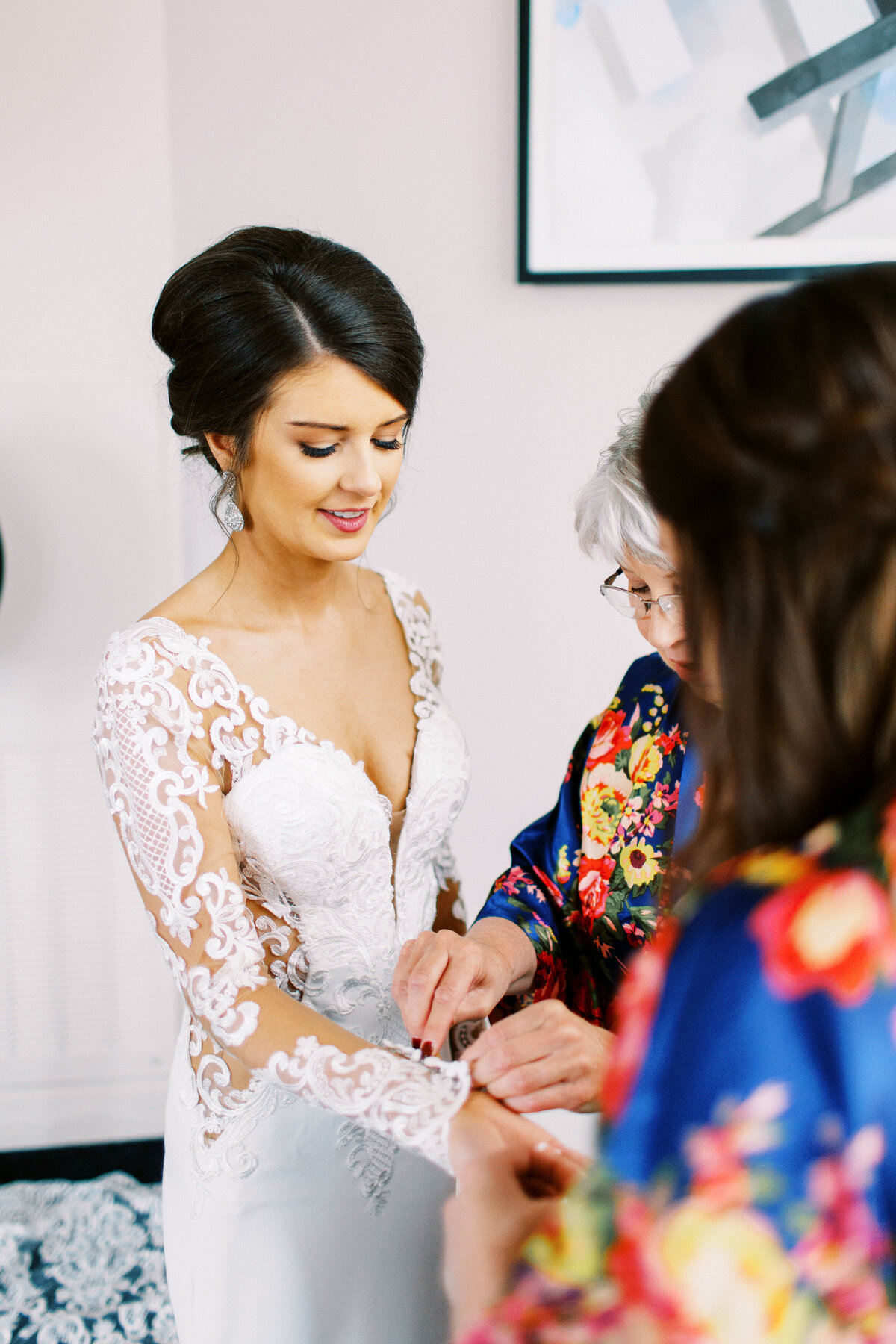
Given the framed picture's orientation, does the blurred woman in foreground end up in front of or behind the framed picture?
in front

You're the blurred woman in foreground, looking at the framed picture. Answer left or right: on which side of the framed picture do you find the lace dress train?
left

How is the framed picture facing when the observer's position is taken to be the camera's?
facing the viewer

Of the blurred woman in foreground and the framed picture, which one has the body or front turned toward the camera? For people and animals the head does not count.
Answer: the framed picture

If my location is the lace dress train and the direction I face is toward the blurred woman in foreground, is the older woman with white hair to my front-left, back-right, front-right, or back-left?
front-left

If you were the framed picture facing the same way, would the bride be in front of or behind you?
in front

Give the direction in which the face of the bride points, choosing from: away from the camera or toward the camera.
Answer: toward the camera

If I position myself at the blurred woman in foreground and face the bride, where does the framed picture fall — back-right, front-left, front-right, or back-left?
front-right

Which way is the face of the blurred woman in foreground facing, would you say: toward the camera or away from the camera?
away from the camera

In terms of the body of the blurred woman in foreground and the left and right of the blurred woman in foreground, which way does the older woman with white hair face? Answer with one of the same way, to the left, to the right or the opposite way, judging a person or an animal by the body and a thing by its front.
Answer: to the left

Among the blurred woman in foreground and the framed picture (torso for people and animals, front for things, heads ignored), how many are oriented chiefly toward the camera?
1

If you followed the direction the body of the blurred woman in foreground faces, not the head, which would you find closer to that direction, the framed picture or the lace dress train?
the lace dress train

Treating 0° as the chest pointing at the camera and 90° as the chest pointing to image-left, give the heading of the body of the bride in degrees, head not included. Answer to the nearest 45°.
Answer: approximately 315°
